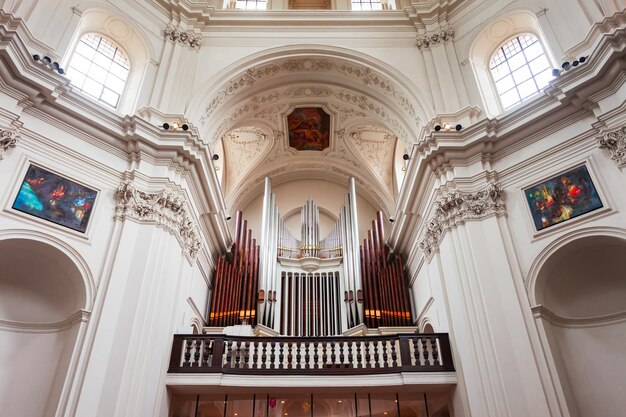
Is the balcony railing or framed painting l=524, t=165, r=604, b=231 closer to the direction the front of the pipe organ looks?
the balcony railing

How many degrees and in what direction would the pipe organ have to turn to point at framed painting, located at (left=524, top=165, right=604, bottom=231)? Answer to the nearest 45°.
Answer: approximately 45° to its left

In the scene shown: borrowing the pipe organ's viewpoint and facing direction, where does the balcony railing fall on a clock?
The balcony railing is roughly at 12 o'clock from the pipe organ.

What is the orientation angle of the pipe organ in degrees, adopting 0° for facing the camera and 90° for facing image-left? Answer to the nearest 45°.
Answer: approximately 0°

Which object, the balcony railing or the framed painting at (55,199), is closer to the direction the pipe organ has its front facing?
the balcony railing

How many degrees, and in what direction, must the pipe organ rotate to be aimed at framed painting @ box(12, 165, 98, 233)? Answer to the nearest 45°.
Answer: approximately 45° to its right

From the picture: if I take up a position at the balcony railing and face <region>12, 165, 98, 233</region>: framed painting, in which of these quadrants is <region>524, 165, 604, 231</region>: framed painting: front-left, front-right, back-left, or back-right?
back-left
